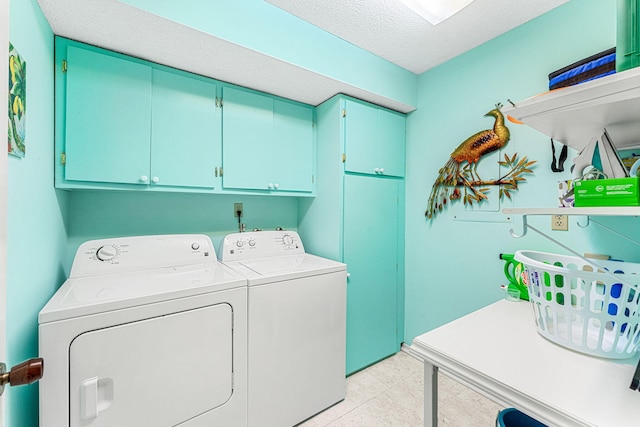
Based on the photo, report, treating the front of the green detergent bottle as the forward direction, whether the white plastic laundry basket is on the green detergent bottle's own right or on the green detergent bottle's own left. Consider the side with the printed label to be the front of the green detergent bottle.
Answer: on the green detergent bottle's own left

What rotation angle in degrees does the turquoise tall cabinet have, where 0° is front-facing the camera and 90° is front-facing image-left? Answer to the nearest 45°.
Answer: approximately 315°

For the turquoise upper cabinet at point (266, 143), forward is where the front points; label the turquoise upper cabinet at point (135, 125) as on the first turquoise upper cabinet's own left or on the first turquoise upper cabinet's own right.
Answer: on the first turquoise upper cabinet's own right

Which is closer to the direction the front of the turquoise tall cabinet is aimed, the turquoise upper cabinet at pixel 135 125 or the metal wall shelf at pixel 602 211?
the metal wall shelf

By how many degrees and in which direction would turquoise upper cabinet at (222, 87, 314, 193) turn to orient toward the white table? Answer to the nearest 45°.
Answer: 0° — it already faces it

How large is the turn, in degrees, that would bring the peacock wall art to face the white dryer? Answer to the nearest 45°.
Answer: approximately 45° to its right

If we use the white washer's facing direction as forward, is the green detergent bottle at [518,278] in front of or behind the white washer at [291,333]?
in front

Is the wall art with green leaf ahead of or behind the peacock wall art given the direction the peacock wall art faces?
ahead

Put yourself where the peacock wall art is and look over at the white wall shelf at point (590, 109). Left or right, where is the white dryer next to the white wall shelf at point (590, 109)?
right

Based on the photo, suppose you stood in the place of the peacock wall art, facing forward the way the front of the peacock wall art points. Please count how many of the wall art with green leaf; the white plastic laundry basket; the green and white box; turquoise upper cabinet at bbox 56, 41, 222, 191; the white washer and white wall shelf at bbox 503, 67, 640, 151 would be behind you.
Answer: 0

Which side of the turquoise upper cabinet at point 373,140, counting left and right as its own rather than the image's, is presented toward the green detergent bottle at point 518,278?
front

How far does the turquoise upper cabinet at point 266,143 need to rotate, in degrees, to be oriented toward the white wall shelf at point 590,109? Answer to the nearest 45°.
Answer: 0° — it already faces it

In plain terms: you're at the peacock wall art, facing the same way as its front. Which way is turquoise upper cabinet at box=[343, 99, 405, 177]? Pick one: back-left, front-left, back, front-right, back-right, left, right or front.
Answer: right
